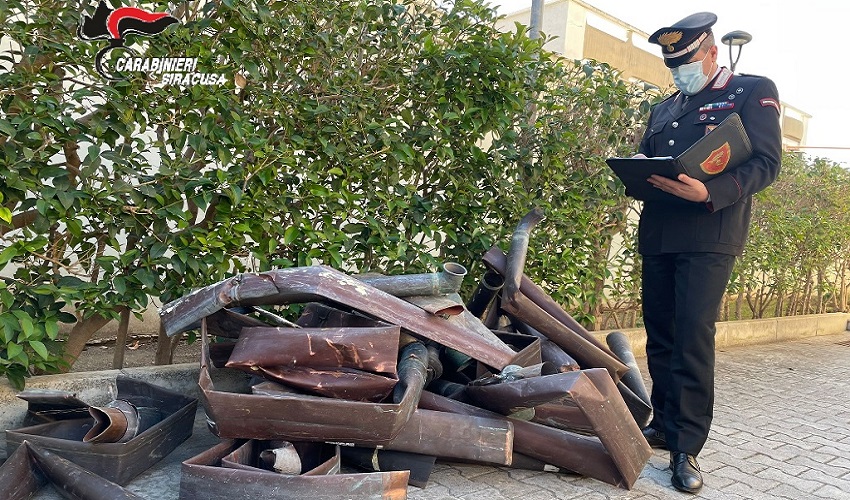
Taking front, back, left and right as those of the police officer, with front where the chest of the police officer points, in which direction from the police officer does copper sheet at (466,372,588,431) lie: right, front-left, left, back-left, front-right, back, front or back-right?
front

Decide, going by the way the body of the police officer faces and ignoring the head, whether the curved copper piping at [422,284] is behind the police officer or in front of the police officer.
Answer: in front

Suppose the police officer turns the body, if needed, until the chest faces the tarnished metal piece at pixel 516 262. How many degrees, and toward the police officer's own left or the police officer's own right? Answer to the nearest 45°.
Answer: approximately 45° to the police officer's own right

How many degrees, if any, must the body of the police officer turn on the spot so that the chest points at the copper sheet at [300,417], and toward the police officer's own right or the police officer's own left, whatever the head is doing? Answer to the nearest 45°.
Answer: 0° — they already face it

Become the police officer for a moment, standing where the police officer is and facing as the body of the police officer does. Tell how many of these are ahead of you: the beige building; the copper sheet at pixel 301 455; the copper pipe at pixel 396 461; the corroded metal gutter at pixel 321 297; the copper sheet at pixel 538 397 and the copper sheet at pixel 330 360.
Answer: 5

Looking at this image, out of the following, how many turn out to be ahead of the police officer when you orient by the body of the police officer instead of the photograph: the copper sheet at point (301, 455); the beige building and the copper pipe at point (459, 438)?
2

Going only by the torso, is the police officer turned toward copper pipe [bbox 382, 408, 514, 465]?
yes

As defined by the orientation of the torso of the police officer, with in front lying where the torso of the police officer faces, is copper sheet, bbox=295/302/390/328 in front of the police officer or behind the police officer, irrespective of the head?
in front

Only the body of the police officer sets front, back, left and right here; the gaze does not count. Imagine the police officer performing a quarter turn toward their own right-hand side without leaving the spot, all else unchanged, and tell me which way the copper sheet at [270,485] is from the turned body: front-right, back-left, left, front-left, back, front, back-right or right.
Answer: left

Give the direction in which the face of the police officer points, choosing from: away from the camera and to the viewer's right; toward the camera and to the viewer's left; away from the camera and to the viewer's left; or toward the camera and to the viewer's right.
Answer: toward the camera and to the viewer's left

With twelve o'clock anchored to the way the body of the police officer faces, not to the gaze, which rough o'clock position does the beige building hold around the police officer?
The beige building is roughly at 4 o'clock from the police officer.

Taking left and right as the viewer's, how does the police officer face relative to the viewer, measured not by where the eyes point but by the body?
facing the viewer and to the left of the viewer

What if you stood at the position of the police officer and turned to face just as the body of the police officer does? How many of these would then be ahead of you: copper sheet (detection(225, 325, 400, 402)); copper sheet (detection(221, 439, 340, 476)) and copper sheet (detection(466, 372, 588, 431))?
3

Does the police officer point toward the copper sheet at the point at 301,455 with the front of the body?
yes

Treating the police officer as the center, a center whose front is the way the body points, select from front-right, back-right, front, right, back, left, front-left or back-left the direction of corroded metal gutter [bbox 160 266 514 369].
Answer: front

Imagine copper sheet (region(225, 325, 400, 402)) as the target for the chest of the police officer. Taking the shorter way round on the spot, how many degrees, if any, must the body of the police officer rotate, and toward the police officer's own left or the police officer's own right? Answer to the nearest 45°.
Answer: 0° — they already face it
